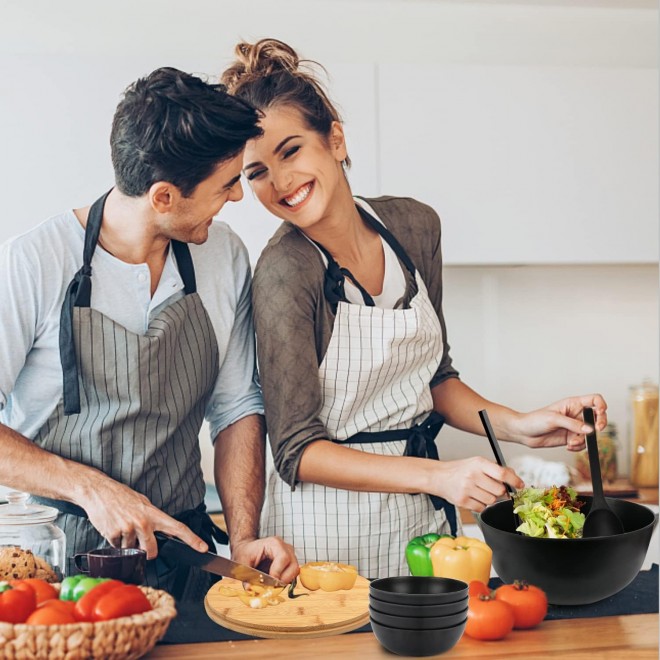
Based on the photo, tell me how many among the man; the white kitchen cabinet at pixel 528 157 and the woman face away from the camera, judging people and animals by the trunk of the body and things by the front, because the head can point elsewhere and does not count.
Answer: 0

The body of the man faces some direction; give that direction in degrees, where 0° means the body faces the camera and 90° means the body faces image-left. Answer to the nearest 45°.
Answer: approximately 315°

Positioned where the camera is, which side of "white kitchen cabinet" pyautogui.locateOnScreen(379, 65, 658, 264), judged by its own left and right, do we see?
front

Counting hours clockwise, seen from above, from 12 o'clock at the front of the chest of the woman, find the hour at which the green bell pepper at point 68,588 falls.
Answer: The green bell pepper is roughly at 2 o'clock from the woman.

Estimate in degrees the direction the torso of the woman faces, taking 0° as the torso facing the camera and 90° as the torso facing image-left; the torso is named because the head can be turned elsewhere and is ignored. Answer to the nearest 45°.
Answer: approximately 315°

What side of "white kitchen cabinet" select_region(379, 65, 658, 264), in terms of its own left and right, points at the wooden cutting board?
front

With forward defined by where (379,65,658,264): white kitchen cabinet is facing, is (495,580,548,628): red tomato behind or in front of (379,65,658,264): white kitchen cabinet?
in front

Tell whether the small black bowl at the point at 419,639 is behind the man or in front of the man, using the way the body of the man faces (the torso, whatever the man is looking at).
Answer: in front

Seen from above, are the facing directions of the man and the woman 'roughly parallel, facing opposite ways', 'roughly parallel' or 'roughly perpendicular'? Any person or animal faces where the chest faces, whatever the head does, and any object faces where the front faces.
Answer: roughly parallel

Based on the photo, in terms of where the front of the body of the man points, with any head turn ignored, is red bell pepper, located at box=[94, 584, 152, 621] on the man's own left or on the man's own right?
on the man's own right

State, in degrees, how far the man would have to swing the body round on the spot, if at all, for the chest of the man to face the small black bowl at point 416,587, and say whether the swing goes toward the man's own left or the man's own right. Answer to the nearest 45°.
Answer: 0° — they already face it

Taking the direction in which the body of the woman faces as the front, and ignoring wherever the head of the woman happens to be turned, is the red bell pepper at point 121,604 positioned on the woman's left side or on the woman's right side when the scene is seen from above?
on the woman's right side

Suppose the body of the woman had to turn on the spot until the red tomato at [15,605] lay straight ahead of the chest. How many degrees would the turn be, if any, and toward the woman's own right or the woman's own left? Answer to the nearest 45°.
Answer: approximately 45° to the woman's own right
